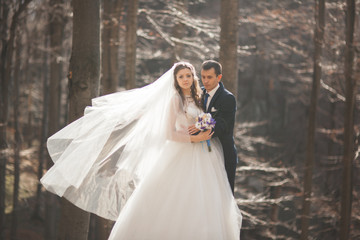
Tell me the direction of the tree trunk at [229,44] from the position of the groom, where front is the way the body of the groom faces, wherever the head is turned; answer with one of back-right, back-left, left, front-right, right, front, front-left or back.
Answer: back-right

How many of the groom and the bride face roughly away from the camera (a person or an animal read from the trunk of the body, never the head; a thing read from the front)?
0

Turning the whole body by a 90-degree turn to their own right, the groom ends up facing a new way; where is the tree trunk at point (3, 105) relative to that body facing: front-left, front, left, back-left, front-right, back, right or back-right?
front

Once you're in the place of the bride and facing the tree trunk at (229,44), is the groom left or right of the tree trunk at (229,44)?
right

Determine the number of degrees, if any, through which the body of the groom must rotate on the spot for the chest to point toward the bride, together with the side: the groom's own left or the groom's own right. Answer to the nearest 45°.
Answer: approximately 45° to the groom's own right

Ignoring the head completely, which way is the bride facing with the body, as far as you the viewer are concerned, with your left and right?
facing the viewer and to the right of the viewer

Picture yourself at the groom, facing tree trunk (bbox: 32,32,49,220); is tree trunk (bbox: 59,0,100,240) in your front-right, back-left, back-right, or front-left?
front-left

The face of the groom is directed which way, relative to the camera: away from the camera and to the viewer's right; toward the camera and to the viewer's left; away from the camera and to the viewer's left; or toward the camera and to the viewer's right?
toward the camera and to the viewer's left

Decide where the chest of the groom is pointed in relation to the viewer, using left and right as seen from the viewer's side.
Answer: facing the viewer and to the left of the viewer

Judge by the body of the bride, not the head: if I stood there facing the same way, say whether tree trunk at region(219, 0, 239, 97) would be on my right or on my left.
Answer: on my left

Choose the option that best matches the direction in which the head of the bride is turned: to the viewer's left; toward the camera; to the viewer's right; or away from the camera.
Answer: toward the camera

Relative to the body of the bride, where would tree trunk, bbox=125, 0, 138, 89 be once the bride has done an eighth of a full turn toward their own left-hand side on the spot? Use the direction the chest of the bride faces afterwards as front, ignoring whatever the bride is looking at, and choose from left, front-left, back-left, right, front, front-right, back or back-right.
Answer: left
